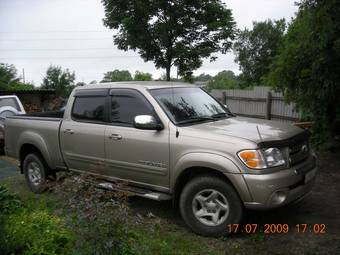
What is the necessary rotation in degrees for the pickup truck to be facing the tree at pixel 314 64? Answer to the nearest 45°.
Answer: approximately 90° to its left

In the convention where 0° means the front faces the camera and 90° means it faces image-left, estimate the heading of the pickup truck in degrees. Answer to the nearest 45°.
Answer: approximately 315°

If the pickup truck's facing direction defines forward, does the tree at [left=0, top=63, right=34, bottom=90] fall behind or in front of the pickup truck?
behind

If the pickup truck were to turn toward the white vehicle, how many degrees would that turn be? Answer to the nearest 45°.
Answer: approximately 180°

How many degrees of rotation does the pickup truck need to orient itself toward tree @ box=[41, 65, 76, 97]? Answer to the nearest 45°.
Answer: approximately 135° to its left

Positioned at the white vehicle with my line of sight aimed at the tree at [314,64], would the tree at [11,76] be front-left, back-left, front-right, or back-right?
back-left

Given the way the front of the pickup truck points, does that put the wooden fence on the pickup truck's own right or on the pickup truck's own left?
on the pickup truck's own left

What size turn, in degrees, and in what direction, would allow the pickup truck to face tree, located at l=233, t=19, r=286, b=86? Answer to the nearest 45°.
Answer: approximately 135° to its left

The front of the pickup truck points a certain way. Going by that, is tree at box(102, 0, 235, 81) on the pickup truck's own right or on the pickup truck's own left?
on the pickup truck's own left
